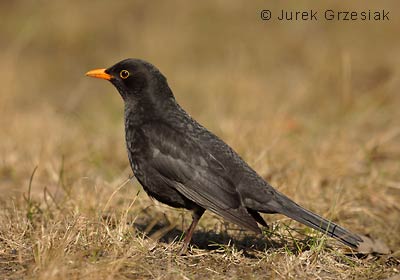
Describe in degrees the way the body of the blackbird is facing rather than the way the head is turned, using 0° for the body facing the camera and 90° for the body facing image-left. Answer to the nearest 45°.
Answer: approximately 90°
